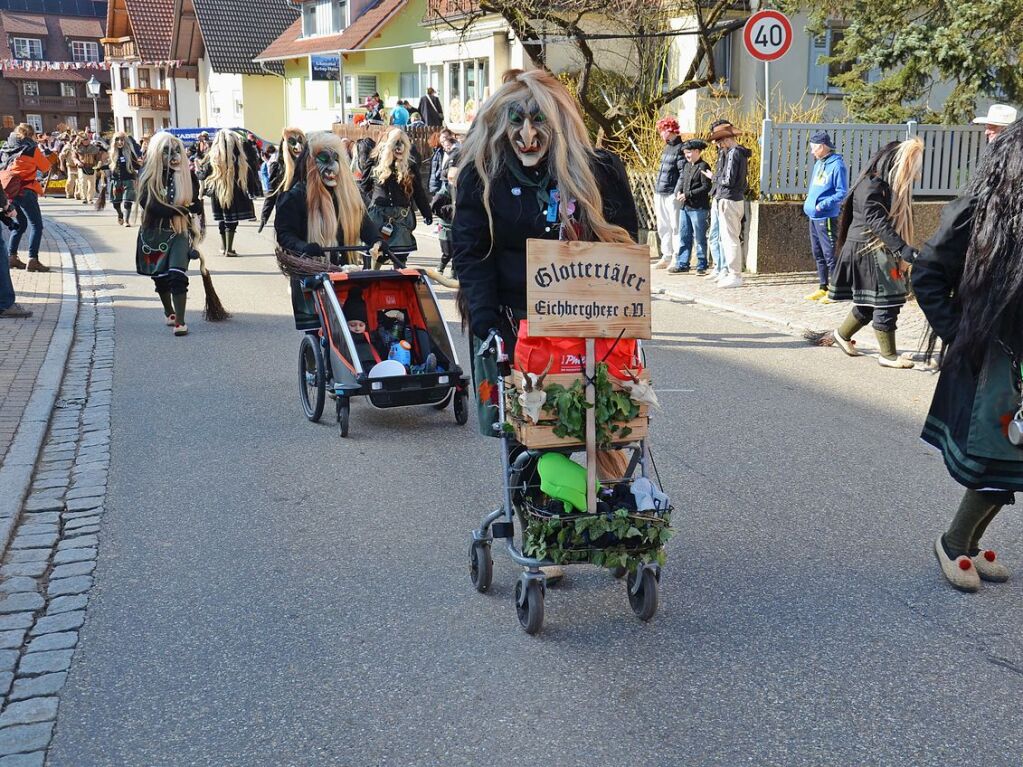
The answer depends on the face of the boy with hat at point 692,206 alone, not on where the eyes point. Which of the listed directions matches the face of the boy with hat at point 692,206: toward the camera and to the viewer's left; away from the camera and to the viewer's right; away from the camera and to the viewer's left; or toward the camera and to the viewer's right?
toward the camera and to the viewer's left

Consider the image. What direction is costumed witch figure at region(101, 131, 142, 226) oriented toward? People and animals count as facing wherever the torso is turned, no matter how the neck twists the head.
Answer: toward the camera

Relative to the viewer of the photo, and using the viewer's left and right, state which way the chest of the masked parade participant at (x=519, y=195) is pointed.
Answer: facing the viewer

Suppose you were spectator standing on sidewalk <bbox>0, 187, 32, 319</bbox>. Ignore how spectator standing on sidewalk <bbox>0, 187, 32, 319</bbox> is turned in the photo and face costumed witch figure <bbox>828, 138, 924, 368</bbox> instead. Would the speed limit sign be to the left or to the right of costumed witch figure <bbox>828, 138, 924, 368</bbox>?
left

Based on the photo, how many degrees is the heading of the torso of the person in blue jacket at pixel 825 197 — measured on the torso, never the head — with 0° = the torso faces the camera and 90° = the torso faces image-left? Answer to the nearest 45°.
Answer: approximately 45°

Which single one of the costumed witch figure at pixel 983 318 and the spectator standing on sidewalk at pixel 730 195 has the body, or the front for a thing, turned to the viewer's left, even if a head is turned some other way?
the spectator standing on sidewalk

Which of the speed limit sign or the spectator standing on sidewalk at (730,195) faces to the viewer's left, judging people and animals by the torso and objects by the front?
the spectator standing on sidewalk

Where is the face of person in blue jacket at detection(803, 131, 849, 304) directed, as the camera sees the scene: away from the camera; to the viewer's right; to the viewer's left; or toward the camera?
to the viewer's left

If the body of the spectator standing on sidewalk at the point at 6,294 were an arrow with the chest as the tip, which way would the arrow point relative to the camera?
to the viewer's right

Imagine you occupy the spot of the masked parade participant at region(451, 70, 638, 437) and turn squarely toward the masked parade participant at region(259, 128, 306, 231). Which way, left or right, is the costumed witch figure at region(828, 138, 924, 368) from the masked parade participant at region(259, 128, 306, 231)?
right
